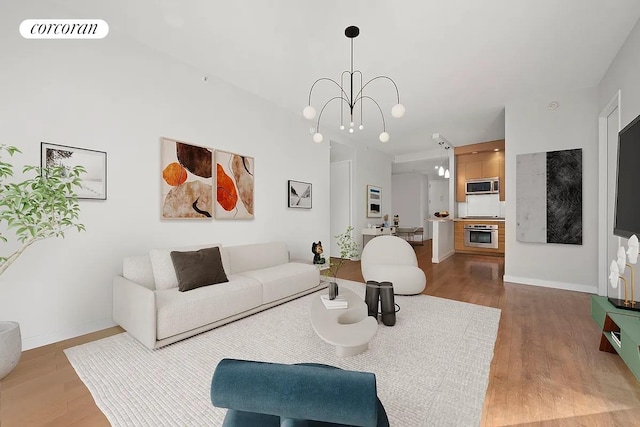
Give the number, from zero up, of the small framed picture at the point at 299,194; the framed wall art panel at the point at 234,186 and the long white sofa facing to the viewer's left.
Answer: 0

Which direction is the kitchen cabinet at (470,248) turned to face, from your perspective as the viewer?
facing the viewer

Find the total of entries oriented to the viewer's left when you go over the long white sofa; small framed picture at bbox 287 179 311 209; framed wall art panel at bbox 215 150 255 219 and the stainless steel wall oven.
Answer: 0

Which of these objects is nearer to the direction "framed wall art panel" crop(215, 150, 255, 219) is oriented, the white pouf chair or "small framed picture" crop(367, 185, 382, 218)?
the white pouf chair

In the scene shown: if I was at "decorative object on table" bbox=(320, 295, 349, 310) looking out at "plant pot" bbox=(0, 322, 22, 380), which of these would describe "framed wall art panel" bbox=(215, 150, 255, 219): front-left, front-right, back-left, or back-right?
front-right

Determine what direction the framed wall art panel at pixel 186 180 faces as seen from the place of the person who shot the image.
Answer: facing the viewer and to the right of the viewer

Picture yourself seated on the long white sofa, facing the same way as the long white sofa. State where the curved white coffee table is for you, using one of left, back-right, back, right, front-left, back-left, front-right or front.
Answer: front

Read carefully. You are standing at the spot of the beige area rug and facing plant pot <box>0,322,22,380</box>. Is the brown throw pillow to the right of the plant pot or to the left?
right

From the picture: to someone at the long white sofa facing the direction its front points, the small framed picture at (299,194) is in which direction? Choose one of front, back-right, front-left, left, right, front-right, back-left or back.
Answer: left

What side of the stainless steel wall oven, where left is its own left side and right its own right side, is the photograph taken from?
front

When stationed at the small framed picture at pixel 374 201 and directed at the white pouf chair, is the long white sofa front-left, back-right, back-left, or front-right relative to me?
front-right

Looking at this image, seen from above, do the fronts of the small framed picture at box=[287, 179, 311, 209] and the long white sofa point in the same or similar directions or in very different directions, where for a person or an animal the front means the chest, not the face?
same or similar directions

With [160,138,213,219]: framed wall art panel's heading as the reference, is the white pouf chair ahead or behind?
ahead

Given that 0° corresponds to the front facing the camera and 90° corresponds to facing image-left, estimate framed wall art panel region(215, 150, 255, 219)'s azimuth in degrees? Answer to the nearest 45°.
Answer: approximately 315°

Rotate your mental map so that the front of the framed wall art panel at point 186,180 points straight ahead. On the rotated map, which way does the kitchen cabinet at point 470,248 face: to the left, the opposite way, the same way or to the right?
to the right
